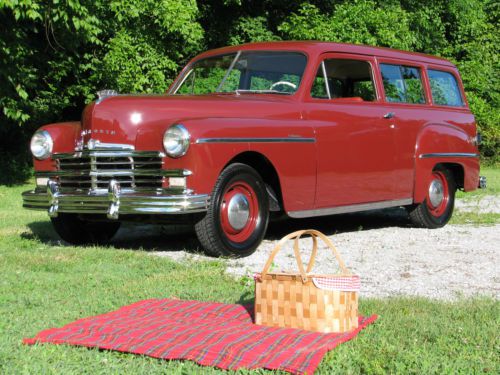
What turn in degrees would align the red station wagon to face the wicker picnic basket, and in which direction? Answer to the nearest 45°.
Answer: approximately 45° to its left

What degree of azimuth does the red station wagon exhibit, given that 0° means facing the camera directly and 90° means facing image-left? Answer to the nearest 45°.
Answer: approximately 45°

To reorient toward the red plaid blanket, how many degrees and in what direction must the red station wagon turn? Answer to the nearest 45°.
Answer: approximately 45° to its left
